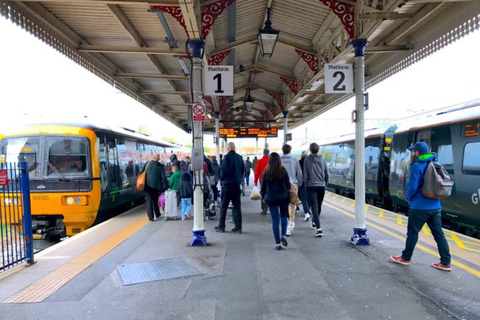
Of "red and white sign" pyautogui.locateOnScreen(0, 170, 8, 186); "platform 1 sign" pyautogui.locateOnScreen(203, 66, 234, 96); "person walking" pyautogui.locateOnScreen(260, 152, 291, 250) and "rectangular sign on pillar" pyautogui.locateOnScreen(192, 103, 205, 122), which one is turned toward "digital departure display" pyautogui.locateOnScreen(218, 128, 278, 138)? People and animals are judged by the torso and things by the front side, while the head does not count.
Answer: the person walking

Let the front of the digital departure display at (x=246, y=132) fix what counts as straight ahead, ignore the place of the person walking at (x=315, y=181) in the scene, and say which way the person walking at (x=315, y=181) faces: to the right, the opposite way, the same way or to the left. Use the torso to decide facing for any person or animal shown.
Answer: the opposite way

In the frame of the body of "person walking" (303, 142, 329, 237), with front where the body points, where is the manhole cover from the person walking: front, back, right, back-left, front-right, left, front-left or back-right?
back-left

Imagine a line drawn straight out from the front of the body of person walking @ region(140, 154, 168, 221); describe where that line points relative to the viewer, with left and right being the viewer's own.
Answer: facing away from the viewer

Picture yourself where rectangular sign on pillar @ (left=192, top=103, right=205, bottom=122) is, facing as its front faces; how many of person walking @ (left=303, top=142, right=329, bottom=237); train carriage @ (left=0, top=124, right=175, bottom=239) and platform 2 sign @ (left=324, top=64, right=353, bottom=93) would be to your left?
2

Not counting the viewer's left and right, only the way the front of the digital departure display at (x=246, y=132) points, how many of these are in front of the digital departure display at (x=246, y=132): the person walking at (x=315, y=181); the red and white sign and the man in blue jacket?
3

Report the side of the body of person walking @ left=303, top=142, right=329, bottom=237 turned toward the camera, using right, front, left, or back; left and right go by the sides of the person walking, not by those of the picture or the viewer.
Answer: back

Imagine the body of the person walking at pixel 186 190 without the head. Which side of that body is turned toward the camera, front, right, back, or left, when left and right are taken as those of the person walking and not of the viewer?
back

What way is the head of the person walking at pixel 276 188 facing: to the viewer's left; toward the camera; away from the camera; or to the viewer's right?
away from the camera
